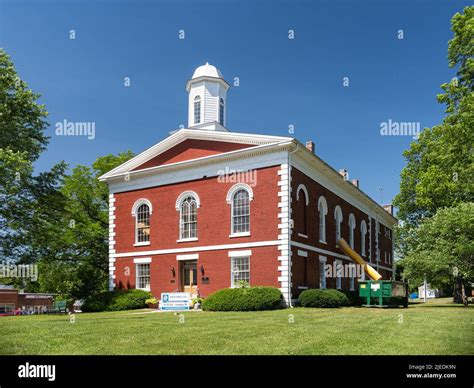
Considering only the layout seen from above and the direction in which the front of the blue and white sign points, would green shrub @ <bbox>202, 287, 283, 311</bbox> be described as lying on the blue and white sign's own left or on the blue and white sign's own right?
on the blue and white sign's own left

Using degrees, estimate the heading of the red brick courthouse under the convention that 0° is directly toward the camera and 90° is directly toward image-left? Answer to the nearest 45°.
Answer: approximately 45°

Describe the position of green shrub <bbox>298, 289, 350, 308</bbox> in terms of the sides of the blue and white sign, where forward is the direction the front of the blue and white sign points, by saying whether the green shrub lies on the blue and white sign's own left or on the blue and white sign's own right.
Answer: on the blue and white sign's own left

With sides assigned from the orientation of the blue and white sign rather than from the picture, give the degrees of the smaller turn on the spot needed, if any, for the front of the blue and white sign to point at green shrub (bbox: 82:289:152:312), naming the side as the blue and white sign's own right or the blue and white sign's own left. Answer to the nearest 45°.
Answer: approximately 135° to the blue and white sign's own right

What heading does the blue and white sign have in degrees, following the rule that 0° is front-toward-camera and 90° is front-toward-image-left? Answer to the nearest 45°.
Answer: approximately 0°
